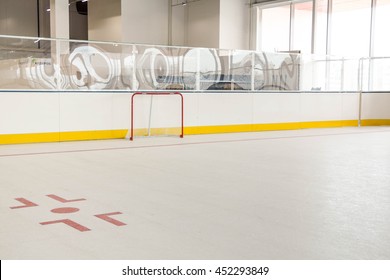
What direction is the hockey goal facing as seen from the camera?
toward the camera
